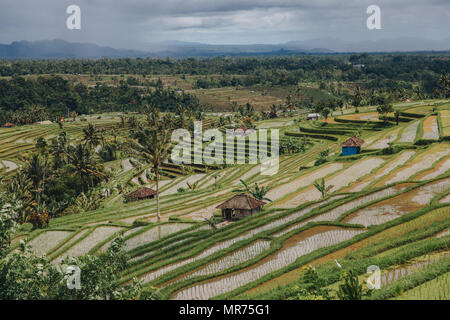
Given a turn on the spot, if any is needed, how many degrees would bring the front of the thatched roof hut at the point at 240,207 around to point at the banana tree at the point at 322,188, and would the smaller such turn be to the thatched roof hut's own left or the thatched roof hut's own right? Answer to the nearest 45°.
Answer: approximately 135° to the thatched roof hut's own left

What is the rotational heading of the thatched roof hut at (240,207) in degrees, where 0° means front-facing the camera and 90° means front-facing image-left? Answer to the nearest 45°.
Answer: approximately 45°
